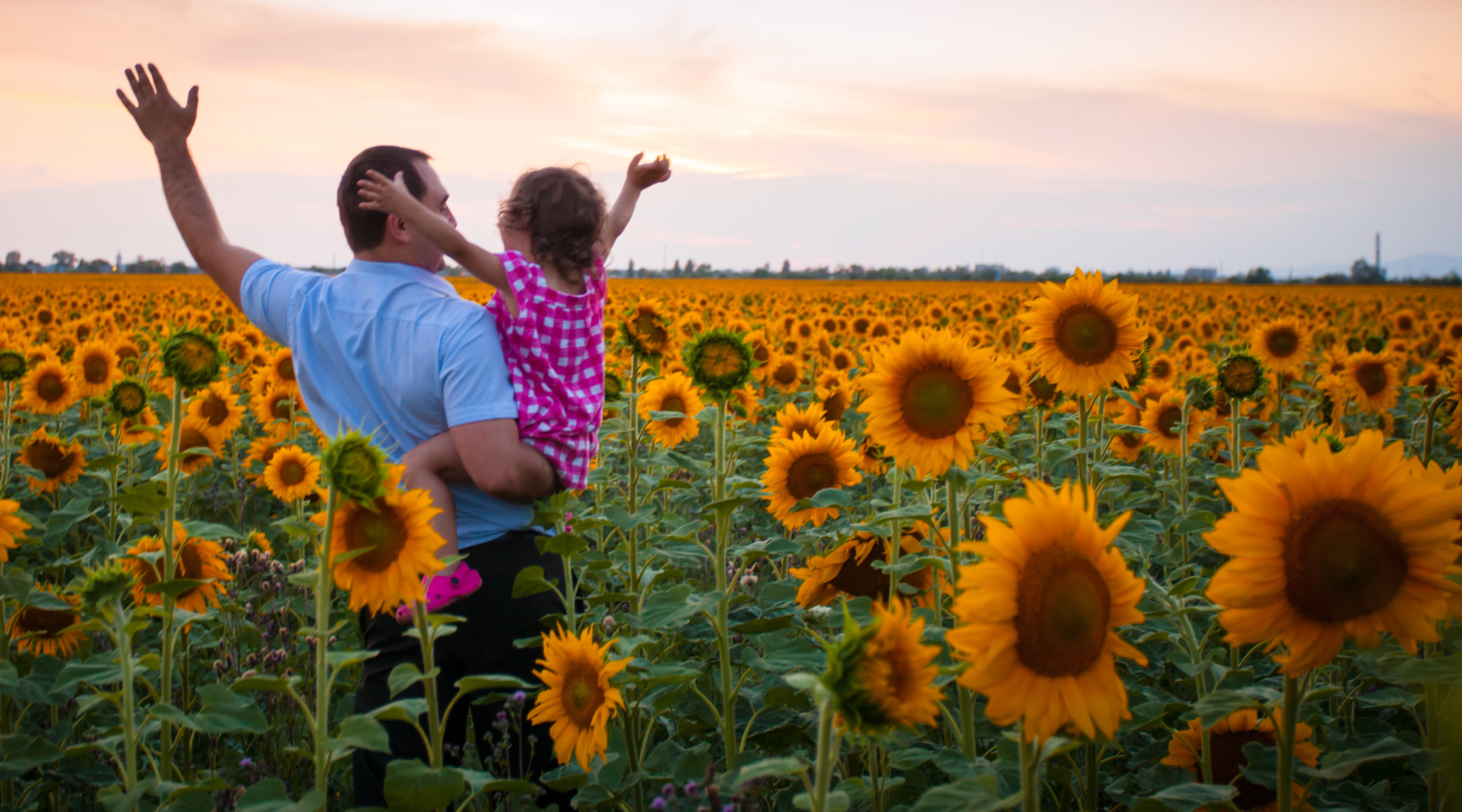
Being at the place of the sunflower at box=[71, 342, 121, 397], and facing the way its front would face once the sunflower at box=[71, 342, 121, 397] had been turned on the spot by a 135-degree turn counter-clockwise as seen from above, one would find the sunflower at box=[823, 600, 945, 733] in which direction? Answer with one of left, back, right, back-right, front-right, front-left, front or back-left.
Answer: back-right

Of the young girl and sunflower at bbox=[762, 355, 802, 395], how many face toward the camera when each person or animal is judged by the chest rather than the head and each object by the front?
1

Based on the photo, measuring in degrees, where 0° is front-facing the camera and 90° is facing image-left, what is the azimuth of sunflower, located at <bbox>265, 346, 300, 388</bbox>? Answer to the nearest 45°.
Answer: approximately 0°

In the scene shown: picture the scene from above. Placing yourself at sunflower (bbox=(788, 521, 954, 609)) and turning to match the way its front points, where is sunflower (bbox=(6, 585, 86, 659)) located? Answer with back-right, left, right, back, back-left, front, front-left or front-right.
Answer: right

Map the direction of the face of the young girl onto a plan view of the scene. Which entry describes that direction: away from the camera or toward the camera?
away from the camera

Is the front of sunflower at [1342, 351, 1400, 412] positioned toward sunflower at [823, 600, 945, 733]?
yes

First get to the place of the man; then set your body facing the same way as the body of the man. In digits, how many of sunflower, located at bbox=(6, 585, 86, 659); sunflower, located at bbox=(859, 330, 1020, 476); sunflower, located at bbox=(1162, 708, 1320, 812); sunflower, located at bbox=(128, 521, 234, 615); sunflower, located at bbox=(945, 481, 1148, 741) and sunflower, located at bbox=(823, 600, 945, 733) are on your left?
2

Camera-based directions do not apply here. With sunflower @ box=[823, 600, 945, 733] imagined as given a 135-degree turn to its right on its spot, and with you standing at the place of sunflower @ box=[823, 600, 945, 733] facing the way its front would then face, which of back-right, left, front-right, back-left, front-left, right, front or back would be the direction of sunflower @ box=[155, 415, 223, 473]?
front-right

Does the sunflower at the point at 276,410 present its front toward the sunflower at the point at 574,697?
yes
